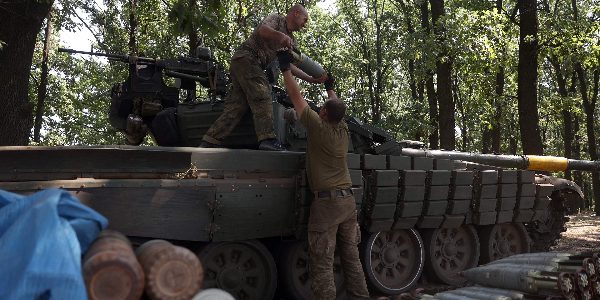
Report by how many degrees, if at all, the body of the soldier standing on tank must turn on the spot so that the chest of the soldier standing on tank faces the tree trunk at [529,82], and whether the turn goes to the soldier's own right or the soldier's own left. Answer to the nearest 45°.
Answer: approximately 45° to the soldier's own left

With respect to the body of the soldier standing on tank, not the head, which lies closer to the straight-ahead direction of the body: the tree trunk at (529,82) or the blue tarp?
the tree trunk

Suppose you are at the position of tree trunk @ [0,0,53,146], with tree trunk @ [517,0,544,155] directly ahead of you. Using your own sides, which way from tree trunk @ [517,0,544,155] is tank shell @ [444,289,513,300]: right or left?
right

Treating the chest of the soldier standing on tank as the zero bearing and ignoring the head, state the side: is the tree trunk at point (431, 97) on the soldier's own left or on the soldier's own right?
on the soldier's own left

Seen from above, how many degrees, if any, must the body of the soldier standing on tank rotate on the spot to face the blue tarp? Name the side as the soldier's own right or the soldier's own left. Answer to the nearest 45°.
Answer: approximately 90° to the soldier's own right

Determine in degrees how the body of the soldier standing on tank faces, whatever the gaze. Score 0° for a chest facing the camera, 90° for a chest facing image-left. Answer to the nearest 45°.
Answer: approximately 270°
